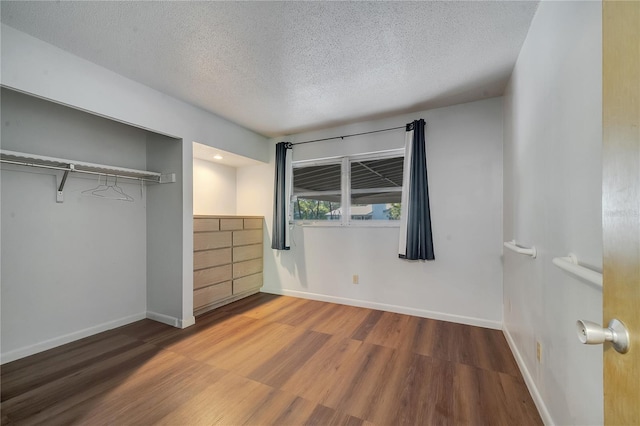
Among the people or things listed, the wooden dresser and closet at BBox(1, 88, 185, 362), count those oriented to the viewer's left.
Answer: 0

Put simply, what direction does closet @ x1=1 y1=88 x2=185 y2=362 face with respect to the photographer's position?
facing the viewer and to the right of the viewer

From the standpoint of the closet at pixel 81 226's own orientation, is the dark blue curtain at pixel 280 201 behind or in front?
in front

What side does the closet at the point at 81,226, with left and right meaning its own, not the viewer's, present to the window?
front

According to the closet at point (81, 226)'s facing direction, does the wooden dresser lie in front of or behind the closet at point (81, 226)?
in front
